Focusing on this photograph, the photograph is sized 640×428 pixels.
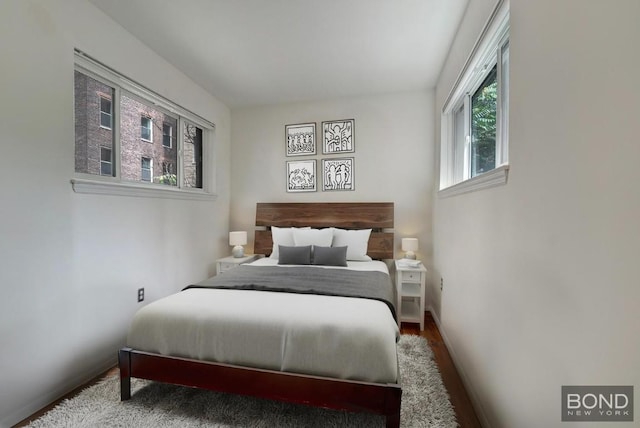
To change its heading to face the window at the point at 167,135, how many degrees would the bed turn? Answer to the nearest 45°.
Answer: approximately 135° to its right

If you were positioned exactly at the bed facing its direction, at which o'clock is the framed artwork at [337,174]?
The framed artwork is roughly at 7 o'clock from the bed.

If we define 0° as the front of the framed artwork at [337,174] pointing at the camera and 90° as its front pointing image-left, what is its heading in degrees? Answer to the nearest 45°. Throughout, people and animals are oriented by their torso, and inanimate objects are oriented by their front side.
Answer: approximately 0°

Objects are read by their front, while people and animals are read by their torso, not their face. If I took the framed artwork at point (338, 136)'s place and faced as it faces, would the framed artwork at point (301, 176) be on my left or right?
on my right
